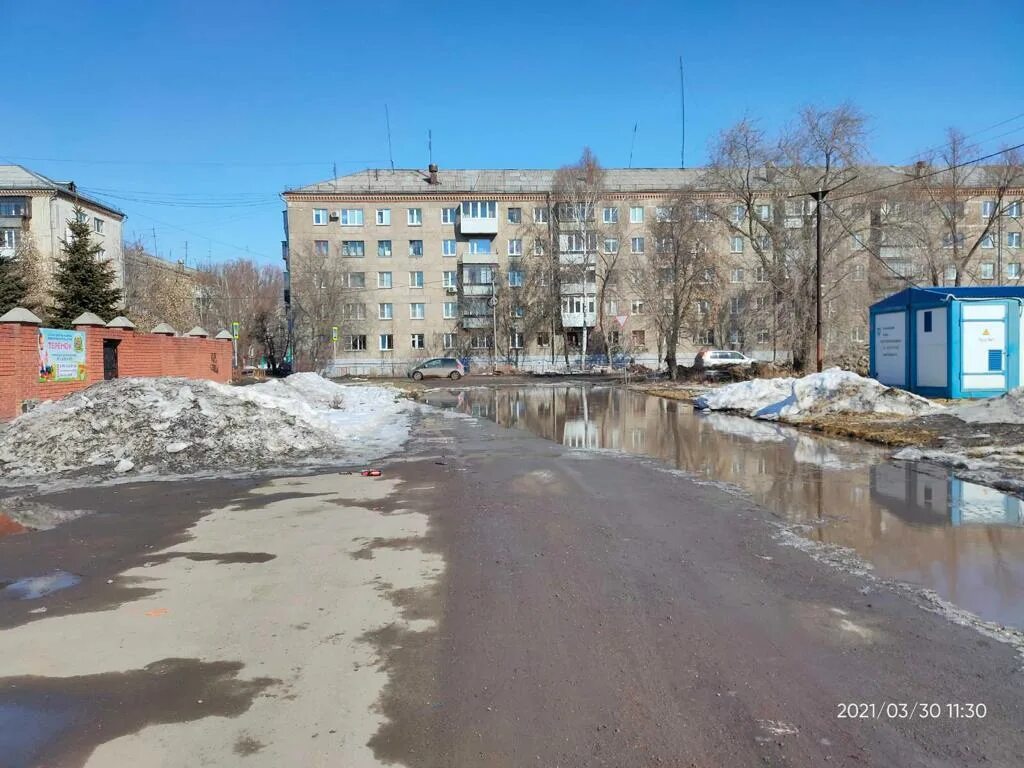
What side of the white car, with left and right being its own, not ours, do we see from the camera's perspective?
right

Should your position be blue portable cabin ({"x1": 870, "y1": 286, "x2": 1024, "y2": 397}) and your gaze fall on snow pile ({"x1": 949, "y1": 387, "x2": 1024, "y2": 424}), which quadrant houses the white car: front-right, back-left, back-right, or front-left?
back-right

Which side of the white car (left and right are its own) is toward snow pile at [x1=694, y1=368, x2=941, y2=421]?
right

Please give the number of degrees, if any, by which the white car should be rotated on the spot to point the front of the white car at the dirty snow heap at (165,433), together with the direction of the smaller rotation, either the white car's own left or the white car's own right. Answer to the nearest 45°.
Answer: approximately 90° to the white car's own right

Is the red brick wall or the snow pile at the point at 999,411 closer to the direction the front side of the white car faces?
the snow pile

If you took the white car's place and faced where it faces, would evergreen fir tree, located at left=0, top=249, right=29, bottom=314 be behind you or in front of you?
behind
